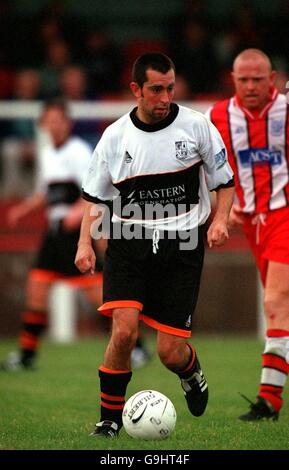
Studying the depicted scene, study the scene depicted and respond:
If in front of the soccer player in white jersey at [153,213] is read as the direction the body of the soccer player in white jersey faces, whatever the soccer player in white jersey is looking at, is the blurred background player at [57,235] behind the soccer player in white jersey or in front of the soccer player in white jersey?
behind

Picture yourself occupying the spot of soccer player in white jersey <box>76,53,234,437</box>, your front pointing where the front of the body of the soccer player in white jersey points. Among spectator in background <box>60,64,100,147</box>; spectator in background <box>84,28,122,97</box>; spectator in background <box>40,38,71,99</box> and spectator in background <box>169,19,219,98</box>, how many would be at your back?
4

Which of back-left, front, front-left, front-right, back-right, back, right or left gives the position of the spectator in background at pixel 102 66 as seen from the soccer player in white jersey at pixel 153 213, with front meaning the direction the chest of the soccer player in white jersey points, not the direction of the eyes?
back

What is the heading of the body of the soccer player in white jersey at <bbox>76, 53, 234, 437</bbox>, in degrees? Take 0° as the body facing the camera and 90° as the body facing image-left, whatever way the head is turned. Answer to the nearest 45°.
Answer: approximately 0°

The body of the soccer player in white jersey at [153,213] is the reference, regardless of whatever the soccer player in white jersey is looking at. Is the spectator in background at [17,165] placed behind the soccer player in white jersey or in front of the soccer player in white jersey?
behind

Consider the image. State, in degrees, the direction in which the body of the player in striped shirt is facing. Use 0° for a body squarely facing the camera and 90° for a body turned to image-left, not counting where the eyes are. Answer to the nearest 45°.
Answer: approximately 0°

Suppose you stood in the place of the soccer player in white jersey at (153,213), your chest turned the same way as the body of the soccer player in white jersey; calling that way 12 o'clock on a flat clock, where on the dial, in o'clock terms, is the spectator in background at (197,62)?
The spectator in background is roughly at 6 o'clock from the soccer player in white jersey.

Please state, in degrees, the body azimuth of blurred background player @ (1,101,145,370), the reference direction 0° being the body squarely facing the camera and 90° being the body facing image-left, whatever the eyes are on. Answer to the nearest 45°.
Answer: approximately 45°
